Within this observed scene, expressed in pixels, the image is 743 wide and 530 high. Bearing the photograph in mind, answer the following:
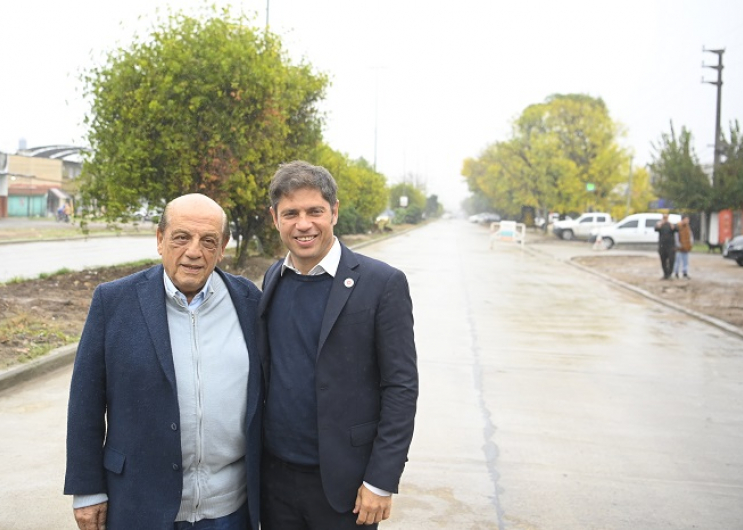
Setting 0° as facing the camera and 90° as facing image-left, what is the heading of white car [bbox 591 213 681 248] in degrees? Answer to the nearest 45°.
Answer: approximately 90°

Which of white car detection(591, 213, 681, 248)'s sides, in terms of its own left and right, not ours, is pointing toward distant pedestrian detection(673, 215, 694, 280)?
left

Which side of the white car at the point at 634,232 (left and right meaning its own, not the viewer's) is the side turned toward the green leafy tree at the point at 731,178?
back

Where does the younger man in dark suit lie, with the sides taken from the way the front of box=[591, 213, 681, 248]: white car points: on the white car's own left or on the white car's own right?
on the white car's own left

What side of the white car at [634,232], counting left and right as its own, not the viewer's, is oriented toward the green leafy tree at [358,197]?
front

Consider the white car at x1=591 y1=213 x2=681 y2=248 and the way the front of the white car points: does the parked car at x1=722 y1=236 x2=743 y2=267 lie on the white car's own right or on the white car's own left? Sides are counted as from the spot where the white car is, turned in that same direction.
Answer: on the white car's own left

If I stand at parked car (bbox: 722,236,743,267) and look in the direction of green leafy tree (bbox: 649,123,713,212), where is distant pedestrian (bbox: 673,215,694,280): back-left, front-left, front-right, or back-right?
back-left

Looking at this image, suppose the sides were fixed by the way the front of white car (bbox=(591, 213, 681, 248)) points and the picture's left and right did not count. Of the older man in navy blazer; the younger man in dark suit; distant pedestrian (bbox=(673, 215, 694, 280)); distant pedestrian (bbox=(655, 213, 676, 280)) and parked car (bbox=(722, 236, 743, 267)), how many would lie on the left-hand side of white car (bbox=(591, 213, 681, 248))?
5

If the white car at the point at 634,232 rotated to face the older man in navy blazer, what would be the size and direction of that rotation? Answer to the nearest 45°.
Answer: approximately 90° to its left
